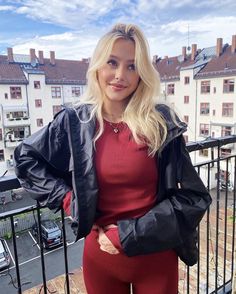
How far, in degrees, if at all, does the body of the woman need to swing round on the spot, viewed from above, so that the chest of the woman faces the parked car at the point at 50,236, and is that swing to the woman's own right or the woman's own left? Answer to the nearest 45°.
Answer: approximately 180°

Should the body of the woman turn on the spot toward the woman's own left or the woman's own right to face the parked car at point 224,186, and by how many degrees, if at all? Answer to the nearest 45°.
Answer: approximately 135° to the woman's own left

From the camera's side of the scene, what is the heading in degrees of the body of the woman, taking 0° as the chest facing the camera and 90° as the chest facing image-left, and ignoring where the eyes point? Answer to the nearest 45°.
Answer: approximately 0°
